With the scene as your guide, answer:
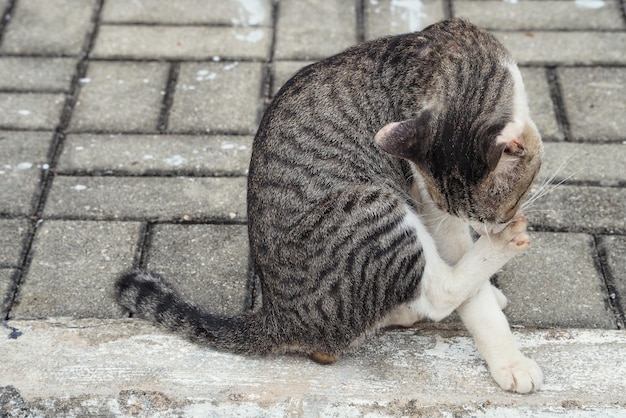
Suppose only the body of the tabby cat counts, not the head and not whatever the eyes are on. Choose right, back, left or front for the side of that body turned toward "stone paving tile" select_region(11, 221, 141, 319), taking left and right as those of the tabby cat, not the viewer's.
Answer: back

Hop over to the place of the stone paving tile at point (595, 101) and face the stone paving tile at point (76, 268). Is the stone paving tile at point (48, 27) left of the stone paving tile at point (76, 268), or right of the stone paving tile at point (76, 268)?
right

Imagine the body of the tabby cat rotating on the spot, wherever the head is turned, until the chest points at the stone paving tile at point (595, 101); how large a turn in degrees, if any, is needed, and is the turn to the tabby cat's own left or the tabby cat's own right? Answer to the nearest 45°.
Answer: approximately 45° to the tabby cat's own left

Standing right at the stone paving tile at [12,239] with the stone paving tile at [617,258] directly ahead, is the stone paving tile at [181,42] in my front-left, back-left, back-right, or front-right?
front-left

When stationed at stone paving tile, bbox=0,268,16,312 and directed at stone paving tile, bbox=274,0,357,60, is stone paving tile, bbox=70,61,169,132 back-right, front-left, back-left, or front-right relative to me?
front-left

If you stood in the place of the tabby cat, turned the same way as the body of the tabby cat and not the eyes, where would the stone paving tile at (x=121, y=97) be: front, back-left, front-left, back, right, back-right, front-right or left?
back-left

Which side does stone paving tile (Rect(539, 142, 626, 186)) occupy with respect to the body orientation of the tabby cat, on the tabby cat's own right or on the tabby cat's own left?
on the tabby cat's own left

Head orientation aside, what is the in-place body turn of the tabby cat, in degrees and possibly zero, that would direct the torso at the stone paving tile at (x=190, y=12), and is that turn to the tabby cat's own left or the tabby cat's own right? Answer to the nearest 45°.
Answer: approximately 135° to the tabby cat's own left

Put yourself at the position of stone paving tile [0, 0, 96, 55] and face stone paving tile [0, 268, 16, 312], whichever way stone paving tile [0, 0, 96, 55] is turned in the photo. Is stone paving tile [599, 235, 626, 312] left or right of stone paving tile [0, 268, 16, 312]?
left

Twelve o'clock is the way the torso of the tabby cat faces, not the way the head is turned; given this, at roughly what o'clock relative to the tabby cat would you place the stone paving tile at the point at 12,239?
The stone paving tile is roughly at 6 o'clock from the tabby cat.

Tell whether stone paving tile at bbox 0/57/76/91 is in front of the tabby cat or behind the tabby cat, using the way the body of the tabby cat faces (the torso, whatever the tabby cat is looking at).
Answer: behind

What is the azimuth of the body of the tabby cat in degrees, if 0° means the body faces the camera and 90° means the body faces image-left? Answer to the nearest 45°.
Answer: approximately 270°

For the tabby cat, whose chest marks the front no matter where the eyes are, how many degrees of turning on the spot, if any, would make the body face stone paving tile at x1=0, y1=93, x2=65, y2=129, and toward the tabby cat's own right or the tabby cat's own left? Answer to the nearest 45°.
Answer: approximately 135° to the tabby cat's own left

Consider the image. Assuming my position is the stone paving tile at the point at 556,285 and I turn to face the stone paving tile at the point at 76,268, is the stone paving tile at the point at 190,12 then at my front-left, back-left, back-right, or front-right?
front-right

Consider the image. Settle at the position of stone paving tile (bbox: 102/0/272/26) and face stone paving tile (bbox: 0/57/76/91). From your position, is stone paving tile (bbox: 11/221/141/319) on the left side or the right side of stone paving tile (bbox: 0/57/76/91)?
left

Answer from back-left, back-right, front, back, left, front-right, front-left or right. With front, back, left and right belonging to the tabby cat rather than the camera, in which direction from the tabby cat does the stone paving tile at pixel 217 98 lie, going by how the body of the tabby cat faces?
back-left

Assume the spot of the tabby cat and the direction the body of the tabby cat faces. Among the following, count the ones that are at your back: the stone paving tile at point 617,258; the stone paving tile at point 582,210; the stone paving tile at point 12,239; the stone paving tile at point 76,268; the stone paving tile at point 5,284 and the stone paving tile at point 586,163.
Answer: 3

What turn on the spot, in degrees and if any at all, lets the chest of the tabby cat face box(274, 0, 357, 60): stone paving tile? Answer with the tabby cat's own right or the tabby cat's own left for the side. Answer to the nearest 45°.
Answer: approximately 90° to the tabby cat's own left

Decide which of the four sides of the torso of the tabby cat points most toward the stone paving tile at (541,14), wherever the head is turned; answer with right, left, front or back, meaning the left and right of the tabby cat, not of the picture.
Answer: left
